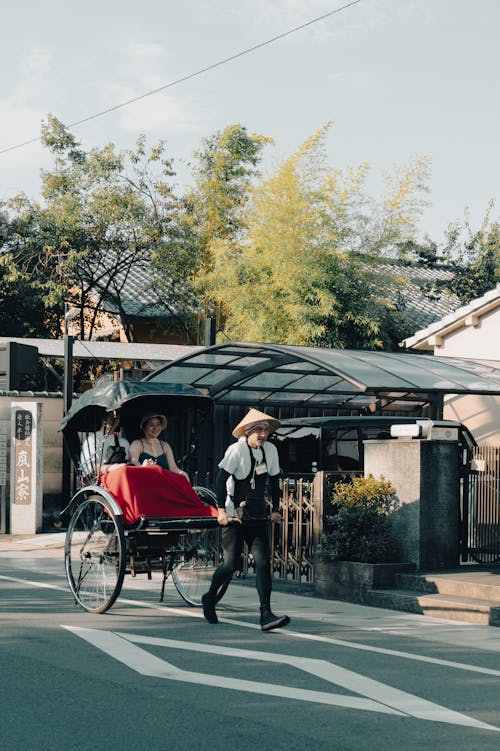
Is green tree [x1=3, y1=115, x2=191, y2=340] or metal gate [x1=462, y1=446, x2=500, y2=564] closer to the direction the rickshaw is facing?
the metal gate

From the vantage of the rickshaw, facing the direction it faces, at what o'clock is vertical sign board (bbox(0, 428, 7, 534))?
The vertical sign board is roughly at 7 o'clock from the rickshaw.

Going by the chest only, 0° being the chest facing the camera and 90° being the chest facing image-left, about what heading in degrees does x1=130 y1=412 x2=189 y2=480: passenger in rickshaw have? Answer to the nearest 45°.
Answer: approximately 315°

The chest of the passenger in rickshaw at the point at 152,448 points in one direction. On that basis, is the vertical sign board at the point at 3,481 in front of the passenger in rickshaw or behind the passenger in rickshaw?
behind

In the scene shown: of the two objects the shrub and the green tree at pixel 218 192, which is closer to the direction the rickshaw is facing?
the shrub

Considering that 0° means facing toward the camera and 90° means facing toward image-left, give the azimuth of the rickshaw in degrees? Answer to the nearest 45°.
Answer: approximately 315°

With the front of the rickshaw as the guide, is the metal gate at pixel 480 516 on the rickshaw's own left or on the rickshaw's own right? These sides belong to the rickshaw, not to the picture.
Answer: on the rickshaw's own left

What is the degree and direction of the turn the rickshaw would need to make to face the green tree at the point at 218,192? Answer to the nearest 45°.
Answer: approximately 135° to its left

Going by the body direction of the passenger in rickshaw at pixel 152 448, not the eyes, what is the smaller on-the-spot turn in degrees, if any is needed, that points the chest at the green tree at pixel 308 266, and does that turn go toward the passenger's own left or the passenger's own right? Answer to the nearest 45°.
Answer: approximately 135° to the passenger's own left

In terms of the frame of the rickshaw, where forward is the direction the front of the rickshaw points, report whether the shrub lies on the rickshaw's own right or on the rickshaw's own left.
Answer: on the rickshaw's own left

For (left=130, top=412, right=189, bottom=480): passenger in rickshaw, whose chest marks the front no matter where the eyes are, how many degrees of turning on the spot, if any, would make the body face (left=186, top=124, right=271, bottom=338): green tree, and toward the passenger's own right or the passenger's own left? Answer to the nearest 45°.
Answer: approximately 135° to the passenger's own left

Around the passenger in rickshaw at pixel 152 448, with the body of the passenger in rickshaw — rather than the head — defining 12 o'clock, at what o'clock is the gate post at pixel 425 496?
The gate post is roughly at 10 o'clock from the passenger in rickshaw.
